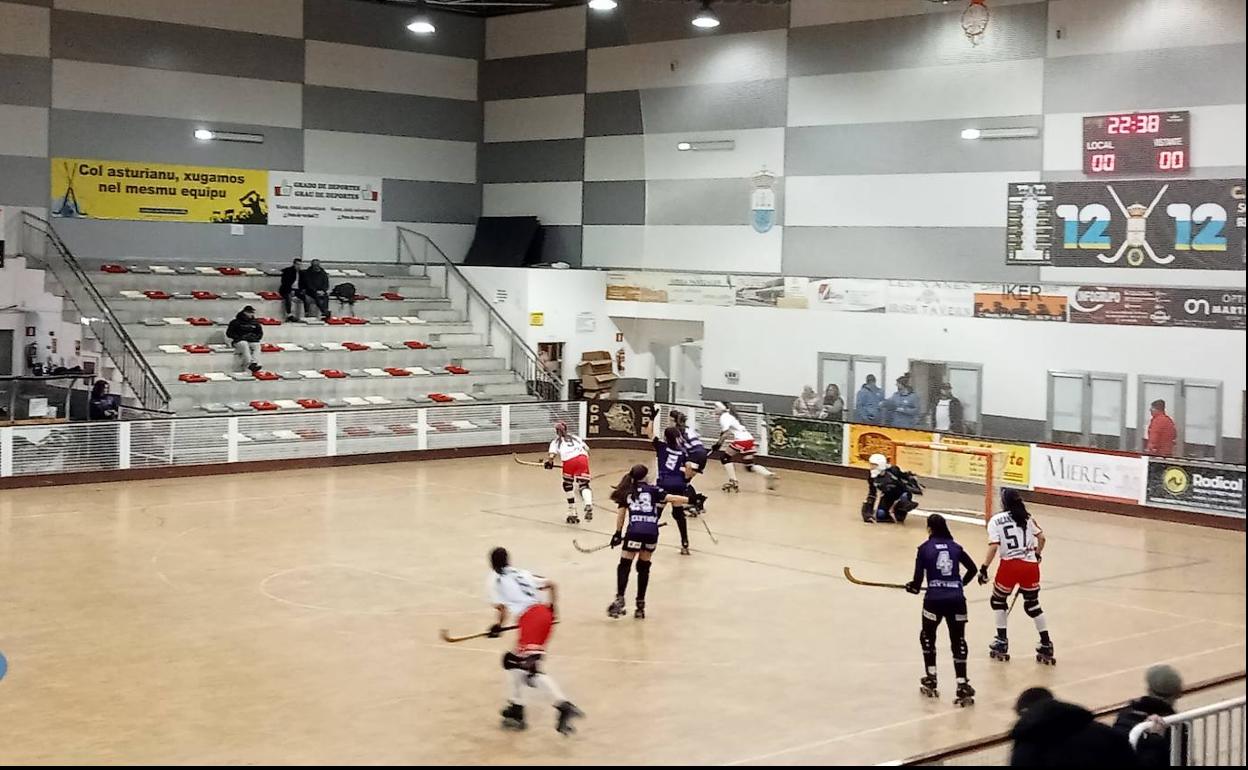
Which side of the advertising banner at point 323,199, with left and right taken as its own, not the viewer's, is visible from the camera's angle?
front

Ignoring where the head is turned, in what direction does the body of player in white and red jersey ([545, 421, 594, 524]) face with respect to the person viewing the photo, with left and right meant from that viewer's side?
facing away from the viewer and to the left of the viewer

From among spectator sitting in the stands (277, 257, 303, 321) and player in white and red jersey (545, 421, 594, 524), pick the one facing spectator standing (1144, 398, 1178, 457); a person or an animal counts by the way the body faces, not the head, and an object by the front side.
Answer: spectator sitting in the stands (277, 257, 303, 321)

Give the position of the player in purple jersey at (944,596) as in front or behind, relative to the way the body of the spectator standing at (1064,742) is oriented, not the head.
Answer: in front

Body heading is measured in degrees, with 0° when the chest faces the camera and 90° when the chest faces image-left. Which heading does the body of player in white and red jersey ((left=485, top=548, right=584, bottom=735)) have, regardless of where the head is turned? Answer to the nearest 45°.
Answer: approximately 135°

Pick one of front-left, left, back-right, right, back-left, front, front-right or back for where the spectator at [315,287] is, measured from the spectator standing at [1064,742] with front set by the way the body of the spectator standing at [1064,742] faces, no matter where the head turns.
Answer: front

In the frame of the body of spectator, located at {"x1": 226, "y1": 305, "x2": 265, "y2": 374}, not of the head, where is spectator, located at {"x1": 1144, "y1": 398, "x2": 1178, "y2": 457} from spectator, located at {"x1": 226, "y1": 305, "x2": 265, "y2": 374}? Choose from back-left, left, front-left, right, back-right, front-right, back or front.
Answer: front

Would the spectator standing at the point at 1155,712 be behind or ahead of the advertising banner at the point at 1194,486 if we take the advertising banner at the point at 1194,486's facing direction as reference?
ahead

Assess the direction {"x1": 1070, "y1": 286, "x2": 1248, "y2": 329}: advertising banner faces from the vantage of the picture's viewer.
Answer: facing the viewer

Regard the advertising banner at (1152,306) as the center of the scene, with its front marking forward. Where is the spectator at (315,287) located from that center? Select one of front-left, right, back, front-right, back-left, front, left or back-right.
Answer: right

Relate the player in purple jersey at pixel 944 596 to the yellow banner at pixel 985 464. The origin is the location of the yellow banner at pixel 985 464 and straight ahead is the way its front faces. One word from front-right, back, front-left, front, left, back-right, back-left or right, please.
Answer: front

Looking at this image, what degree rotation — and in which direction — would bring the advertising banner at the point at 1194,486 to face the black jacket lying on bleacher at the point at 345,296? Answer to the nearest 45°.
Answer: approximately 45° to its right

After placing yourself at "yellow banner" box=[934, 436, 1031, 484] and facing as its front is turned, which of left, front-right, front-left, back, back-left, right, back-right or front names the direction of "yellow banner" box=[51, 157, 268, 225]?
right

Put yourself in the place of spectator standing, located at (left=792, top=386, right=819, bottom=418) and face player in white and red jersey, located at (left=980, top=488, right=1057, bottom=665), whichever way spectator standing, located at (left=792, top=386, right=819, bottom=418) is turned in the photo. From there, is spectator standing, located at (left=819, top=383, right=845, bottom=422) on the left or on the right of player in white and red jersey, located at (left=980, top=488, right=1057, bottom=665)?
left
